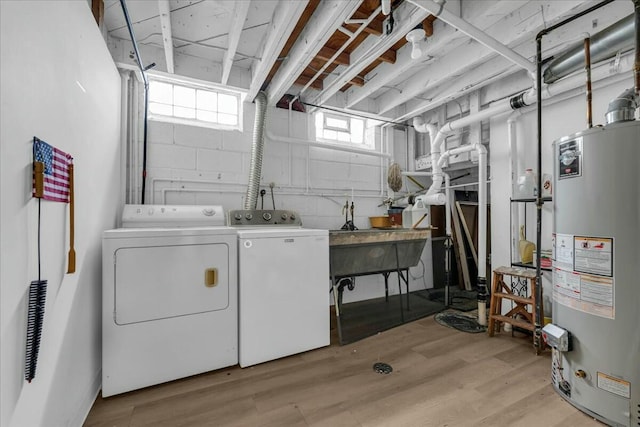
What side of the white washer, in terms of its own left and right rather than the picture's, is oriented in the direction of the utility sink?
left

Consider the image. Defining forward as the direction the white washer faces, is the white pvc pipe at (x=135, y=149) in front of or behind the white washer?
behind

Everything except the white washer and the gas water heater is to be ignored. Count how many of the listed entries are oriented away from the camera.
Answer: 0

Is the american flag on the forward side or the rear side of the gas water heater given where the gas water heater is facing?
on the forward side

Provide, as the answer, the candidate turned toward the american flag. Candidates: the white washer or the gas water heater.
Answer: the gas water heater

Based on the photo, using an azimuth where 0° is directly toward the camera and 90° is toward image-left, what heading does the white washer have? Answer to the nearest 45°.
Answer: approximately 315°

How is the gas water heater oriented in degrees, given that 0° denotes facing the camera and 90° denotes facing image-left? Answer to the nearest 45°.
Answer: approximately 45°

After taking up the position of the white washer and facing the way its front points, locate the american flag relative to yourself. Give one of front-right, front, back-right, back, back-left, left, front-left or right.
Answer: right
